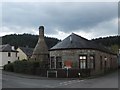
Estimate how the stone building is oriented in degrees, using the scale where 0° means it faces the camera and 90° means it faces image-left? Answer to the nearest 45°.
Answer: approximately 0°

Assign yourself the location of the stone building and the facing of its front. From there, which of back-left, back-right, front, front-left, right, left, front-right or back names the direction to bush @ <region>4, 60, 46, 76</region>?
right
